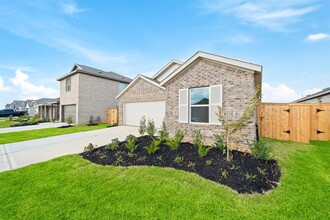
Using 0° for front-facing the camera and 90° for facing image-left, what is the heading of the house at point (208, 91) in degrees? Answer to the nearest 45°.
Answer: approximately 45°

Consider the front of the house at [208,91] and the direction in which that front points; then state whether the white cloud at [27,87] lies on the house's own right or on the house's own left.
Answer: on the house's own right

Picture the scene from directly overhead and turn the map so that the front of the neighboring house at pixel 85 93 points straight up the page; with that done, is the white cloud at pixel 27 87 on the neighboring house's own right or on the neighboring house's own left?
on the neighboring house's own right

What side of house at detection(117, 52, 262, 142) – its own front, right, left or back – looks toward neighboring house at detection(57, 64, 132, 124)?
right

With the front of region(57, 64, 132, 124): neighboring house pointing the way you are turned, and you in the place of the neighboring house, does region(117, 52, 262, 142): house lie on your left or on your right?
on your left
